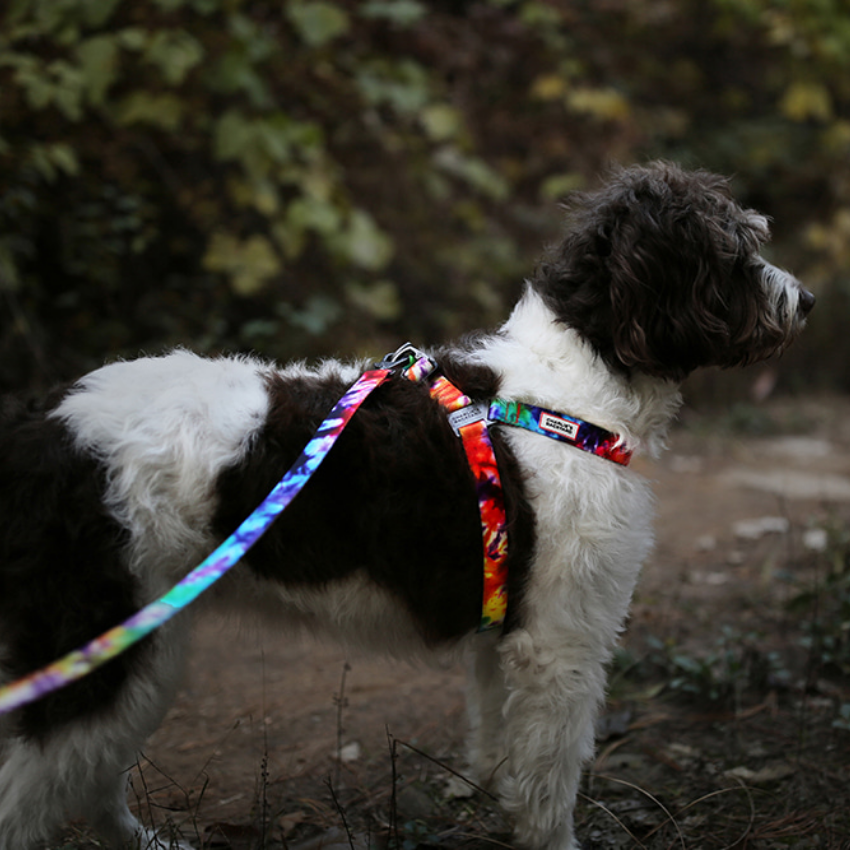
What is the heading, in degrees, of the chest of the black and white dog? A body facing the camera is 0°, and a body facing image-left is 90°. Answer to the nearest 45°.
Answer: approximately 270°
